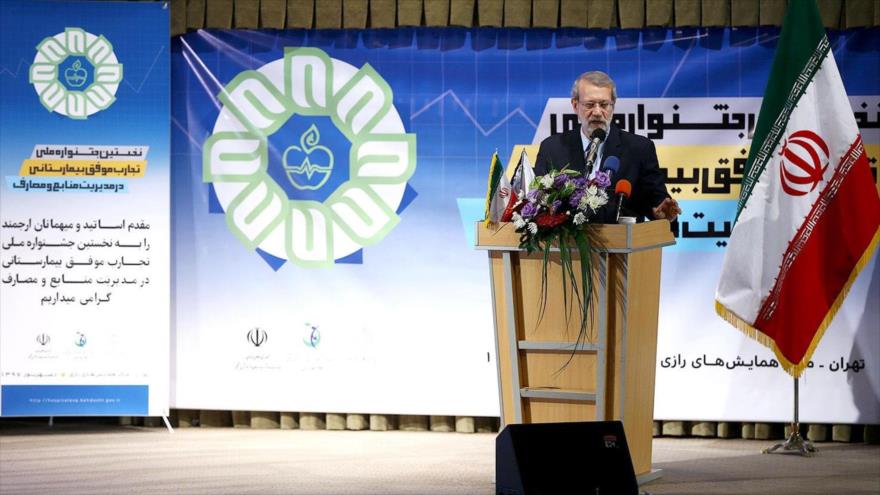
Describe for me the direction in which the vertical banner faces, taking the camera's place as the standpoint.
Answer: facing the viewer

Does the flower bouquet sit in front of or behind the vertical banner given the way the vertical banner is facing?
in front

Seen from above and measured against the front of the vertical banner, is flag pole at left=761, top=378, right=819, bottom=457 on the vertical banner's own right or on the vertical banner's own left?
on the vertical banner's own left

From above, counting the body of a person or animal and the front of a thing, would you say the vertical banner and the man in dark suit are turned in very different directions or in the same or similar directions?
same or similar directions

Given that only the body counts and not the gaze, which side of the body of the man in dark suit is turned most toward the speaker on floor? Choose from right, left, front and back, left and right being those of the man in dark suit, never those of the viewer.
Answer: front

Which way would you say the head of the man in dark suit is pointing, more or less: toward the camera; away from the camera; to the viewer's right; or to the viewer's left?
toward the camera

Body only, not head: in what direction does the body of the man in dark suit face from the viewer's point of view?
toward the camera

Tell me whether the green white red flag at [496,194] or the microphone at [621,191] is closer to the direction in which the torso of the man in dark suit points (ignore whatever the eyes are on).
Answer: the microphone

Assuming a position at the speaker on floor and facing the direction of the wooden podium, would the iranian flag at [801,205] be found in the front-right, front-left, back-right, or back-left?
front-right

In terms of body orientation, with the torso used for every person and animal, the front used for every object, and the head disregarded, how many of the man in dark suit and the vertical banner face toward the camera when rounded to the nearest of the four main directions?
2

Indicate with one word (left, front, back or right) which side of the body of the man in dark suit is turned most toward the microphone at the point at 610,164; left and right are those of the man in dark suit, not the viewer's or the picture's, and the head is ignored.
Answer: front

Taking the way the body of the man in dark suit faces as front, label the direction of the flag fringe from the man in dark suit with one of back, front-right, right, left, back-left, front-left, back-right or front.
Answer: back-left
